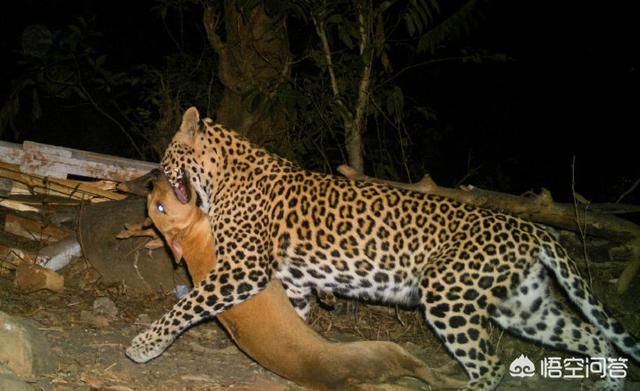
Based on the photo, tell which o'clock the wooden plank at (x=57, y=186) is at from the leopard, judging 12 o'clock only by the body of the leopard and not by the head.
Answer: The wooden plank is roughly at 1 o'clock from the leopard.

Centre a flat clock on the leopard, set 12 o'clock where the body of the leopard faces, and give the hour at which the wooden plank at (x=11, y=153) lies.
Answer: The wooden plank is roughly at 1 o'clock from the leopard.

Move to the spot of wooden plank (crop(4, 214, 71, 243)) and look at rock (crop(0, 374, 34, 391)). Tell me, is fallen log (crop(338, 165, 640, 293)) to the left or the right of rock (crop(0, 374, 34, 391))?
left

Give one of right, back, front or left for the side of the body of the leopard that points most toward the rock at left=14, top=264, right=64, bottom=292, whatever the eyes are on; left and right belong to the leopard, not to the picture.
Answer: front

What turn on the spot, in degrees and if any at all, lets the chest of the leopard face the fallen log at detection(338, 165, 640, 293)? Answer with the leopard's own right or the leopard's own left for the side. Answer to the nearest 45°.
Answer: approximately 135° to the leopard's own right

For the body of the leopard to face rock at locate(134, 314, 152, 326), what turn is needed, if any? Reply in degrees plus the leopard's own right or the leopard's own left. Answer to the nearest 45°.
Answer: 0° — it already faces it

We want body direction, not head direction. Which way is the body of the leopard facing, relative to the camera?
to the viewer's left

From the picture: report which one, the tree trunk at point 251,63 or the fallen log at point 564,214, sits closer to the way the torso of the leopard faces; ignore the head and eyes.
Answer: the tree trunk

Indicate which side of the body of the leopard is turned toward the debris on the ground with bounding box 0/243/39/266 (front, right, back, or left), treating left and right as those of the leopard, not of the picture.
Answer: front

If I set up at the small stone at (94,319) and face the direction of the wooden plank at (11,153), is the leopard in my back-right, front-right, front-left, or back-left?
back-right

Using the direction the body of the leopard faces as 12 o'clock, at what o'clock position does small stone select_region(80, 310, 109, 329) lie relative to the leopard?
The small stone is roughly at 12 o'clock from the leopard.

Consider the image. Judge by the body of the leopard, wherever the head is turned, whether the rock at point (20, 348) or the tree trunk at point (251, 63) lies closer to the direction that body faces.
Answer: the rock

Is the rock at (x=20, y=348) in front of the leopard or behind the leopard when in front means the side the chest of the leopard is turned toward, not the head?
in front
